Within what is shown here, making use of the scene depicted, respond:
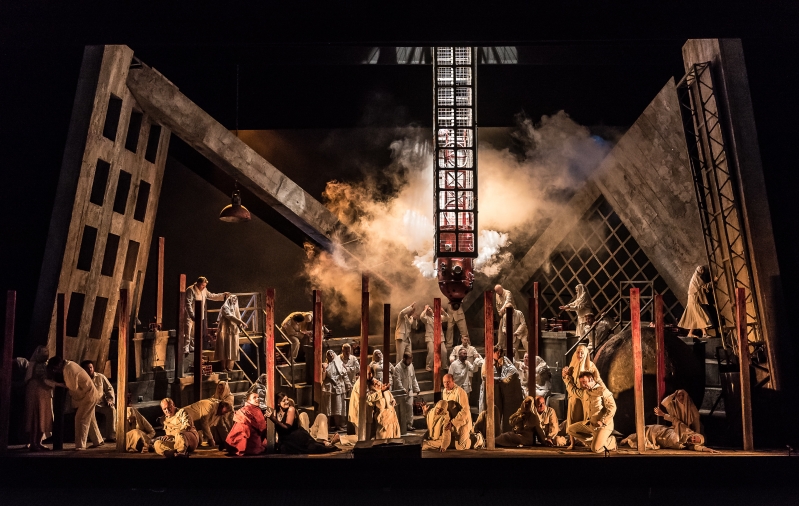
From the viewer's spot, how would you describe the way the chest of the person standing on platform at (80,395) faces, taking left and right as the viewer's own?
facing to the left of the viewer

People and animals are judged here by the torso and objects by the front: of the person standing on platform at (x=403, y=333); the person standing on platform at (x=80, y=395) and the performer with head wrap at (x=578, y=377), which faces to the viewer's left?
the person standing on platform at (x=80, y=395)

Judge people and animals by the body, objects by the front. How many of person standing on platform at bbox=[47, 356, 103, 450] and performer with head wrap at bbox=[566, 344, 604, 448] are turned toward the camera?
1

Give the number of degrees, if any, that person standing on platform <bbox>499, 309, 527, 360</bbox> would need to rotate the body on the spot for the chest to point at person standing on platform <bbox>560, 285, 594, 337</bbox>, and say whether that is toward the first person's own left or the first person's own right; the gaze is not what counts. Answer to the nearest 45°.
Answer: approximately 135° to the first person's own left
